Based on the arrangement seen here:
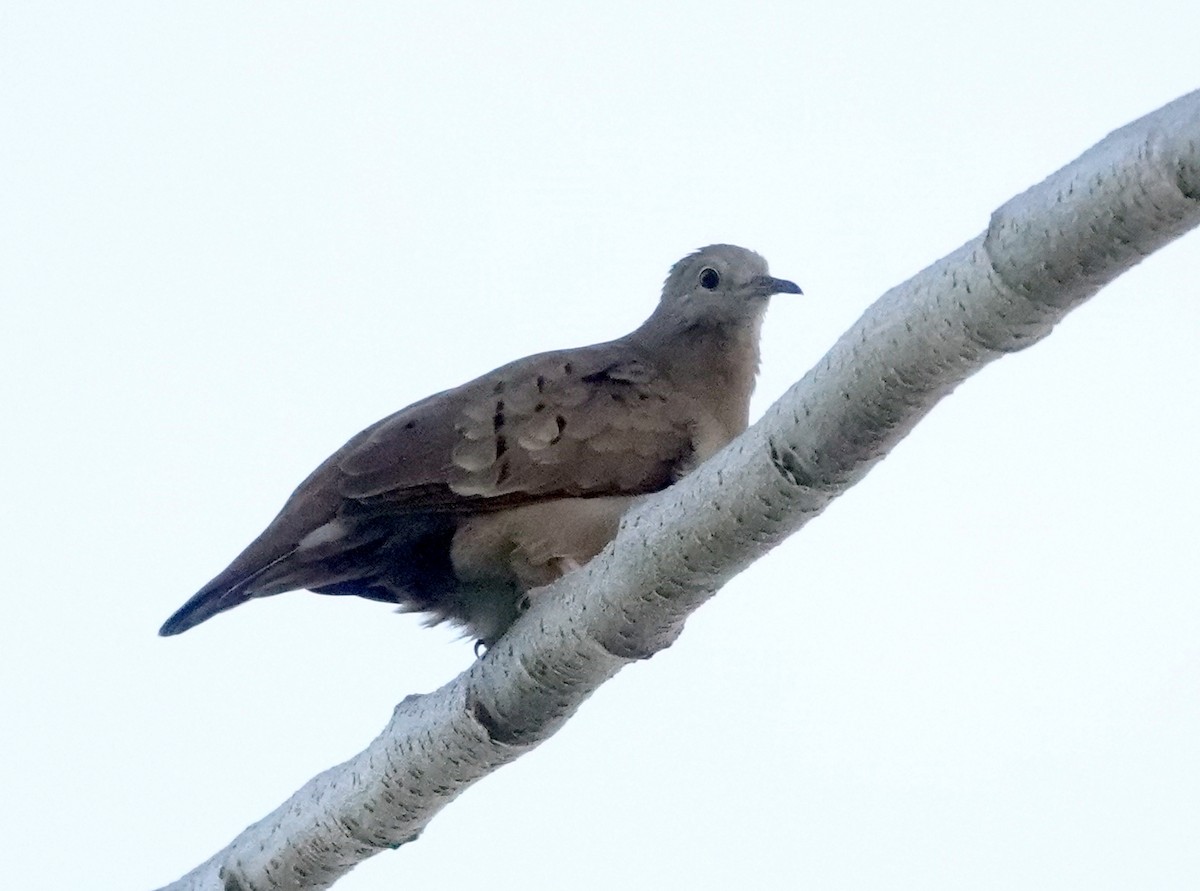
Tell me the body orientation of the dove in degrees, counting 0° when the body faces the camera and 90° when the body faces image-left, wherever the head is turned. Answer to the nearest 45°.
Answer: approximately 270°
